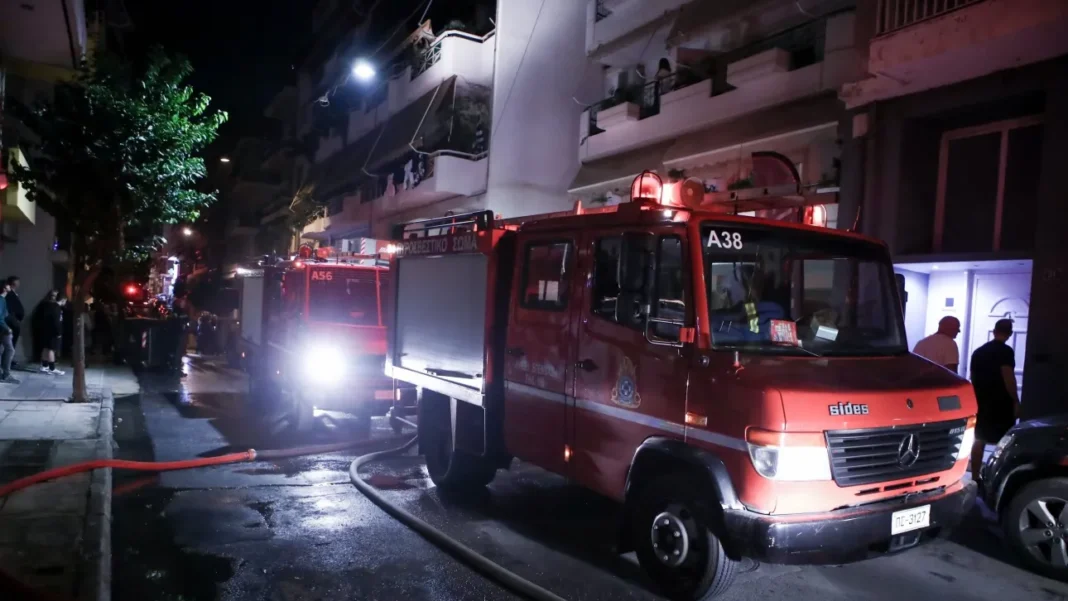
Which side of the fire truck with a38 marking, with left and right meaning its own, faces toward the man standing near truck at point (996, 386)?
left

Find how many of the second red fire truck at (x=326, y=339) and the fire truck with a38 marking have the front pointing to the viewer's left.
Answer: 0

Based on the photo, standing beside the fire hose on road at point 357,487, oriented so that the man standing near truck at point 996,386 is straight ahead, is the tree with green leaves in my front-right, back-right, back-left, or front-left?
back-left

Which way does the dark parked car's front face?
to the viewer's left

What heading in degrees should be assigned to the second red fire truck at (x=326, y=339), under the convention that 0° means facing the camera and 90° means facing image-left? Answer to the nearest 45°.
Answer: approximately 315°

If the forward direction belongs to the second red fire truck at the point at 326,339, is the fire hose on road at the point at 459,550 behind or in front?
in front

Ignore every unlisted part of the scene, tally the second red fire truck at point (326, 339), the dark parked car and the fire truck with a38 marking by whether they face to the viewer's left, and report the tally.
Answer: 1

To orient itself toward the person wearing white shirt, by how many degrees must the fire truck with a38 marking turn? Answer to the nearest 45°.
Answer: approximately 90° to its left
